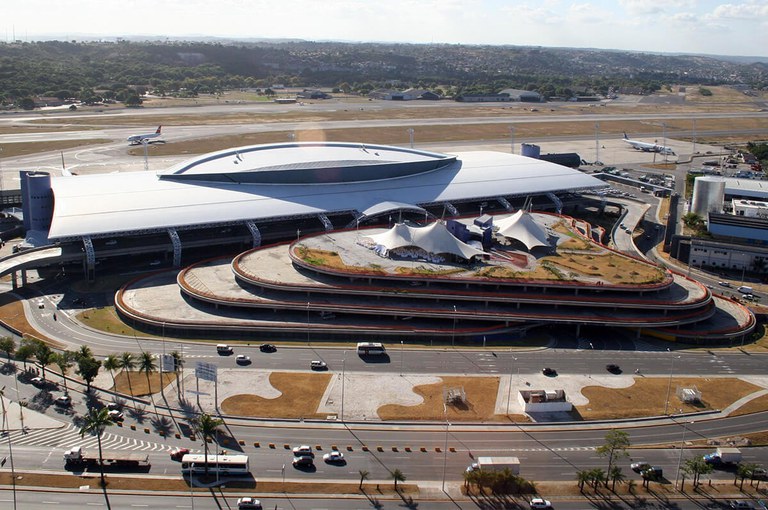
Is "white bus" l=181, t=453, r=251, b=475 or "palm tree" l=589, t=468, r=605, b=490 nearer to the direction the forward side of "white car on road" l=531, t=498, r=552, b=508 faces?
the palm tree

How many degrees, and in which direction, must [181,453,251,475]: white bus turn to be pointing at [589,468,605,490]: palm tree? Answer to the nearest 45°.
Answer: approximately 180°

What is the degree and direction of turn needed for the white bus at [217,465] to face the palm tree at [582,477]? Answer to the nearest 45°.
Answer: approximately 180°

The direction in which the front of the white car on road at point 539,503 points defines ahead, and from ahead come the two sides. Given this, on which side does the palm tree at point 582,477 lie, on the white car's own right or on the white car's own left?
on the white car's own left

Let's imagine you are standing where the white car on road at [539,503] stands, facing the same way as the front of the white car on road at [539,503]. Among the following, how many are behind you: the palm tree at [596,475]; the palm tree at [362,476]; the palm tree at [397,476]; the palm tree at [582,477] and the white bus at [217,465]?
3

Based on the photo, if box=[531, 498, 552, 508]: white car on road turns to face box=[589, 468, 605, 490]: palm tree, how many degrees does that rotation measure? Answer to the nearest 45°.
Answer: approximately 45° to its left

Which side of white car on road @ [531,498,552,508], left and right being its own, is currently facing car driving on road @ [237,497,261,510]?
back

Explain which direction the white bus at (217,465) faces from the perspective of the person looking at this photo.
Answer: facing to the left of the viewer

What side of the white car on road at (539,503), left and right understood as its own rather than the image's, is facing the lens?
right

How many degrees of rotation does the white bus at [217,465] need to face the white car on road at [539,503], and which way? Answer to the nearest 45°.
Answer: approximately 180°

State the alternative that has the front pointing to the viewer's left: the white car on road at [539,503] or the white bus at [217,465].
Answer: the white bus

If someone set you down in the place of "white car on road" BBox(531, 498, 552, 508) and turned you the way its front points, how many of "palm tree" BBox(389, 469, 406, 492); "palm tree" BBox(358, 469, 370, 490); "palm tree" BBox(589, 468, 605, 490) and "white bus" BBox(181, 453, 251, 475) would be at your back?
3

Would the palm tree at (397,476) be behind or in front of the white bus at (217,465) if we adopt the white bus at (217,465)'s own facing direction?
behind

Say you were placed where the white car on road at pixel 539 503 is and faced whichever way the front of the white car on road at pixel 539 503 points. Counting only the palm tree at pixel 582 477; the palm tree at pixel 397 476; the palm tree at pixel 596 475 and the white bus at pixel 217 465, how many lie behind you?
2

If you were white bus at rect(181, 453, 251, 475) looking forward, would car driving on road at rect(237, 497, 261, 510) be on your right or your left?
on your left
